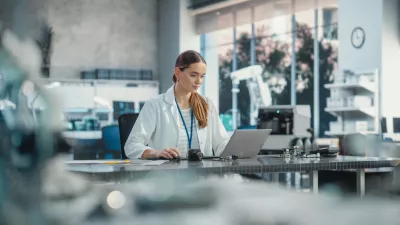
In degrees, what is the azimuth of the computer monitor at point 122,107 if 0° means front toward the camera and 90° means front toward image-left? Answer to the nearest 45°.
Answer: approximately 0°

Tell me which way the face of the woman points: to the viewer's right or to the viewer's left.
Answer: to the viewer's right

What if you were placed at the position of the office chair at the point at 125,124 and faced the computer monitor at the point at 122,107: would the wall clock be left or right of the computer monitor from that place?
right

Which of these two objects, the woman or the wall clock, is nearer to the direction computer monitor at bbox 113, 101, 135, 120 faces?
the woman

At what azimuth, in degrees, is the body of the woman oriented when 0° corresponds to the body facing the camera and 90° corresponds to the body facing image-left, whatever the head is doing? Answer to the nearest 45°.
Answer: approximately 315°

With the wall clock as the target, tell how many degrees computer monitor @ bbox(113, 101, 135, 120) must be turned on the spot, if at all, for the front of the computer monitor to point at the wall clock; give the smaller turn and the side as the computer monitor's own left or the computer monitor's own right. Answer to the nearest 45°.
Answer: approximately 45° to the computer monitor's own left
